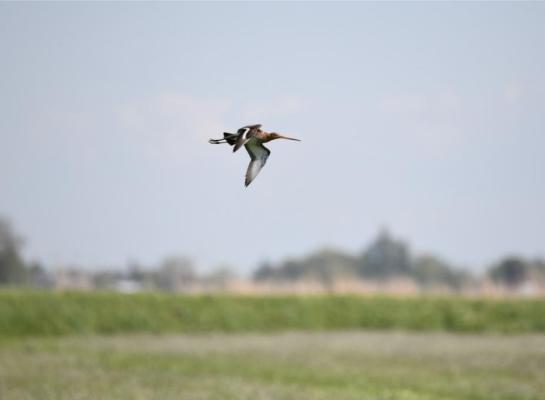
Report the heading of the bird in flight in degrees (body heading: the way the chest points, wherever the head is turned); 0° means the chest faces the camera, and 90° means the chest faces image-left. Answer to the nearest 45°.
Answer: approximately 270°
